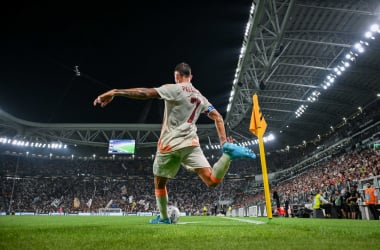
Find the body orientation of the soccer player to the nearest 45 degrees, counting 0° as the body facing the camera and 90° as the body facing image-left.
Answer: approximately 135°
